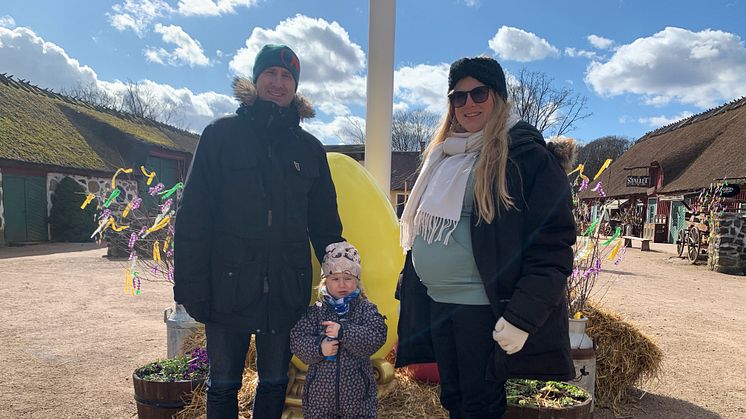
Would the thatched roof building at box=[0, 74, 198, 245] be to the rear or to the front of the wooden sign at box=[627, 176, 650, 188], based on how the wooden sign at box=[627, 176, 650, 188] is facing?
to the front

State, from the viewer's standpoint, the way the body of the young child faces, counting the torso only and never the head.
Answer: toward the camera

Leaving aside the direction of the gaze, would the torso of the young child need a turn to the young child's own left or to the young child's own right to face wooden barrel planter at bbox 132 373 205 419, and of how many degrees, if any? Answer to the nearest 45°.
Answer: approximately 135° to the young child's own right

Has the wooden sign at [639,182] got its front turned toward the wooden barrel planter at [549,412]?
yes

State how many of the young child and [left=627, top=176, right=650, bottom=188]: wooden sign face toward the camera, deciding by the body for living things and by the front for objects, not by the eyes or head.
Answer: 2

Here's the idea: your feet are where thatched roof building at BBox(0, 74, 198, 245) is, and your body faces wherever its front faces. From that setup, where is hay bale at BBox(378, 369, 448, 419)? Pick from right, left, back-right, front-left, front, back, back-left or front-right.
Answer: front-right

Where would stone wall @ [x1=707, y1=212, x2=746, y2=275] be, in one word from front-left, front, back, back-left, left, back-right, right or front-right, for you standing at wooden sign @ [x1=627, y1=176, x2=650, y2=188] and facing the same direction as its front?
front

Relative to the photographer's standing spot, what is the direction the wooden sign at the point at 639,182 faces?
facing the viewer

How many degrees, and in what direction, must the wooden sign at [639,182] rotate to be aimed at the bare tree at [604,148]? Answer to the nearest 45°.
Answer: approximately 180°

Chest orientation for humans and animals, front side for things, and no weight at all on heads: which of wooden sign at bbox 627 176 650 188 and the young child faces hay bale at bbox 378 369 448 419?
the wooden sign

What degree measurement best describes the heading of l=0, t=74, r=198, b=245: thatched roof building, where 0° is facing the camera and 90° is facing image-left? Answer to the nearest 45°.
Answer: approximately 315°

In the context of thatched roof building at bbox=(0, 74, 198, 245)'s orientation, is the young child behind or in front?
in front

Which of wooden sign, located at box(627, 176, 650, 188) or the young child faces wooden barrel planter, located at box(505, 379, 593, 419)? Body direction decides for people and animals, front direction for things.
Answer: the wooden sign
